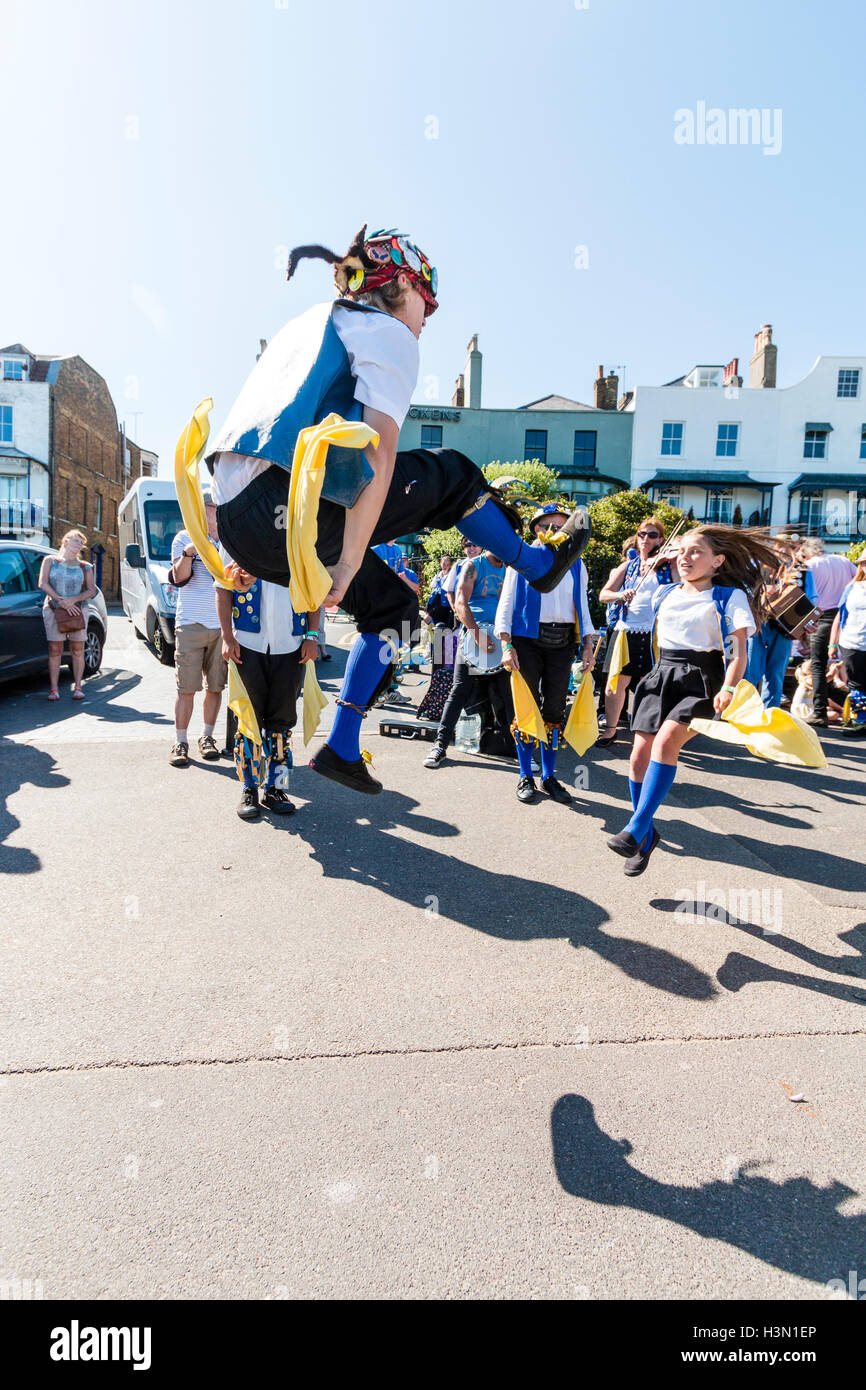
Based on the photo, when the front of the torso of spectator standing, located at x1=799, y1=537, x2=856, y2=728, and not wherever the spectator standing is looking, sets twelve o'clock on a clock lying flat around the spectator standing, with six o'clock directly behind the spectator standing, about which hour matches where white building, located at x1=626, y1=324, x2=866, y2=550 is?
The white building is roughly at 3 o'clock from the spectator standing.

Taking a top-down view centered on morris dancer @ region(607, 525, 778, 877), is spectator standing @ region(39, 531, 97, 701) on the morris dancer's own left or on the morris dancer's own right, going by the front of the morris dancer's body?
on the morris dancer's own right

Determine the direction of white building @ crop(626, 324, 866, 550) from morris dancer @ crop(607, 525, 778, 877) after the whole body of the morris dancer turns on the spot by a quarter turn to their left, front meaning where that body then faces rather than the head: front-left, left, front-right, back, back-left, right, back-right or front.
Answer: back-left

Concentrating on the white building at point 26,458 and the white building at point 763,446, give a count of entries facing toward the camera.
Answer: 2

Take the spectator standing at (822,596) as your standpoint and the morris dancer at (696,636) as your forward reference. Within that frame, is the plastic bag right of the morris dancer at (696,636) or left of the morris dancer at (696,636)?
right

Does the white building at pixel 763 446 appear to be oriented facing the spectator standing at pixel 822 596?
yes

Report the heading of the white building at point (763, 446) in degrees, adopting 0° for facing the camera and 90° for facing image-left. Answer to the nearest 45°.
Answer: approximately 0°

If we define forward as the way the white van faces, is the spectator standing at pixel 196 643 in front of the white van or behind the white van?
in front

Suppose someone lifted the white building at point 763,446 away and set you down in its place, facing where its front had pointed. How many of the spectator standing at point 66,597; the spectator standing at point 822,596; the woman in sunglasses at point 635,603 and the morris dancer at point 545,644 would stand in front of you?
4
